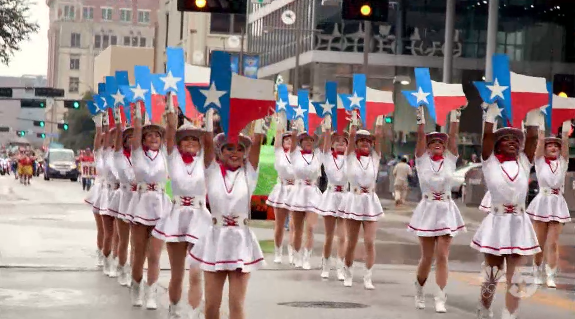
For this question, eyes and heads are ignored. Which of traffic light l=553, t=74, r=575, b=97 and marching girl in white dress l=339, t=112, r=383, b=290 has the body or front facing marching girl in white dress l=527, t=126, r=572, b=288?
the traffic light

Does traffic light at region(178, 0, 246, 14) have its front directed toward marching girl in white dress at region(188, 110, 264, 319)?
yes

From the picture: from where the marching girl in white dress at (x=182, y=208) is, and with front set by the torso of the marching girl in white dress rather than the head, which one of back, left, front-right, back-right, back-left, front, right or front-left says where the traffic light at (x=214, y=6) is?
back

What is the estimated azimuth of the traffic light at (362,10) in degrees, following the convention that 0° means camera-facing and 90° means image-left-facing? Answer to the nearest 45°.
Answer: approximately 0°

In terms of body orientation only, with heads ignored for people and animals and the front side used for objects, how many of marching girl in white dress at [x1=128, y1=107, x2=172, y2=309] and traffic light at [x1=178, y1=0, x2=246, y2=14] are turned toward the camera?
2
